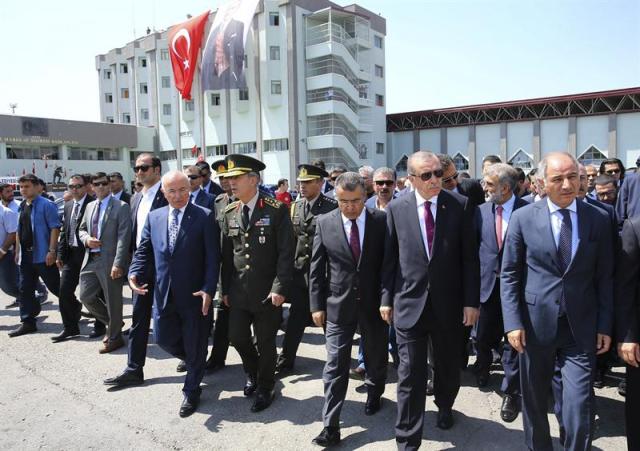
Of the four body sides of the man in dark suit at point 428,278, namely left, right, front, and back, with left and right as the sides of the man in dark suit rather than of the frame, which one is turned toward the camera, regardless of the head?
front

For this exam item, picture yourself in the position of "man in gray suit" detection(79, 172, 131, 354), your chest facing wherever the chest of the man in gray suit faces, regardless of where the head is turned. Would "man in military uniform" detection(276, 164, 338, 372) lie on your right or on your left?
on your left

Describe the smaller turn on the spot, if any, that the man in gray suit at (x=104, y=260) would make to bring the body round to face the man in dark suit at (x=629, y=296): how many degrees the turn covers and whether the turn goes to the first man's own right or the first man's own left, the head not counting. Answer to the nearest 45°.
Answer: approximately 90° to the first man's own left

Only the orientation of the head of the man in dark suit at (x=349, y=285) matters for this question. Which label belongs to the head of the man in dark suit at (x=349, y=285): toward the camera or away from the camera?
toward the camera

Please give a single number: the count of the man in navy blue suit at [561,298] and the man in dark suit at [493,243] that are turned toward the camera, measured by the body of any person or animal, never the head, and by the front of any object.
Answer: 2

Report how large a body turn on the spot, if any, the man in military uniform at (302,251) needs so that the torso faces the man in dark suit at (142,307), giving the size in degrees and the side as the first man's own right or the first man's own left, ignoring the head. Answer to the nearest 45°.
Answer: approximately 45° to the first man's own right

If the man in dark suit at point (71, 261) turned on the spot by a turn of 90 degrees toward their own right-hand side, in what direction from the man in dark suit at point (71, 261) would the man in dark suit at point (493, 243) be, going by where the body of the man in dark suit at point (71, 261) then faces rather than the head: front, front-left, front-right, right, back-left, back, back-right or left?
back

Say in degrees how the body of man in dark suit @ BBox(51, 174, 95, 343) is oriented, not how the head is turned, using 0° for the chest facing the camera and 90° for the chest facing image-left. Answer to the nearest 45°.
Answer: approximately 45°

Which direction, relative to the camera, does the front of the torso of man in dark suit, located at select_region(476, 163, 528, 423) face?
toward the camera

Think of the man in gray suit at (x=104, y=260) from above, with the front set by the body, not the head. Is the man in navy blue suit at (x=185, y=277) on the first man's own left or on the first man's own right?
on the first man's own left

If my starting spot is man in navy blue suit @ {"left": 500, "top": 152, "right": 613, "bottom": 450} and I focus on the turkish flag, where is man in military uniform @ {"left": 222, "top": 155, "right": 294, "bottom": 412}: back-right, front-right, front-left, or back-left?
front-left

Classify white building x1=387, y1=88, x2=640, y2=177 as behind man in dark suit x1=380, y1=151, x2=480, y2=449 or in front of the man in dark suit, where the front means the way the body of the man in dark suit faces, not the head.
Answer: behind

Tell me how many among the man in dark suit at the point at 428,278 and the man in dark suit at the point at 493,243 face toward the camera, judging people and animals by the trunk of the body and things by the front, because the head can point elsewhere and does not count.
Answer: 2

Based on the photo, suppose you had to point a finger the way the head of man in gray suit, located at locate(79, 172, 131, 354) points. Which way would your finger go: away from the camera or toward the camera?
toward the camera

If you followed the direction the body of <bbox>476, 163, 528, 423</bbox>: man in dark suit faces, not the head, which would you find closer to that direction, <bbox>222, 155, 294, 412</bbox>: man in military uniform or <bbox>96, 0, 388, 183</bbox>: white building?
the man in military uniform

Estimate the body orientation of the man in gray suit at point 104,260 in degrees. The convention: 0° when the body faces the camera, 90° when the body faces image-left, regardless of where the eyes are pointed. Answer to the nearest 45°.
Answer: approximately 45°

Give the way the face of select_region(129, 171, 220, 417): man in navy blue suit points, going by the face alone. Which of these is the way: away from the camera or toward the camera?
toward the camera
